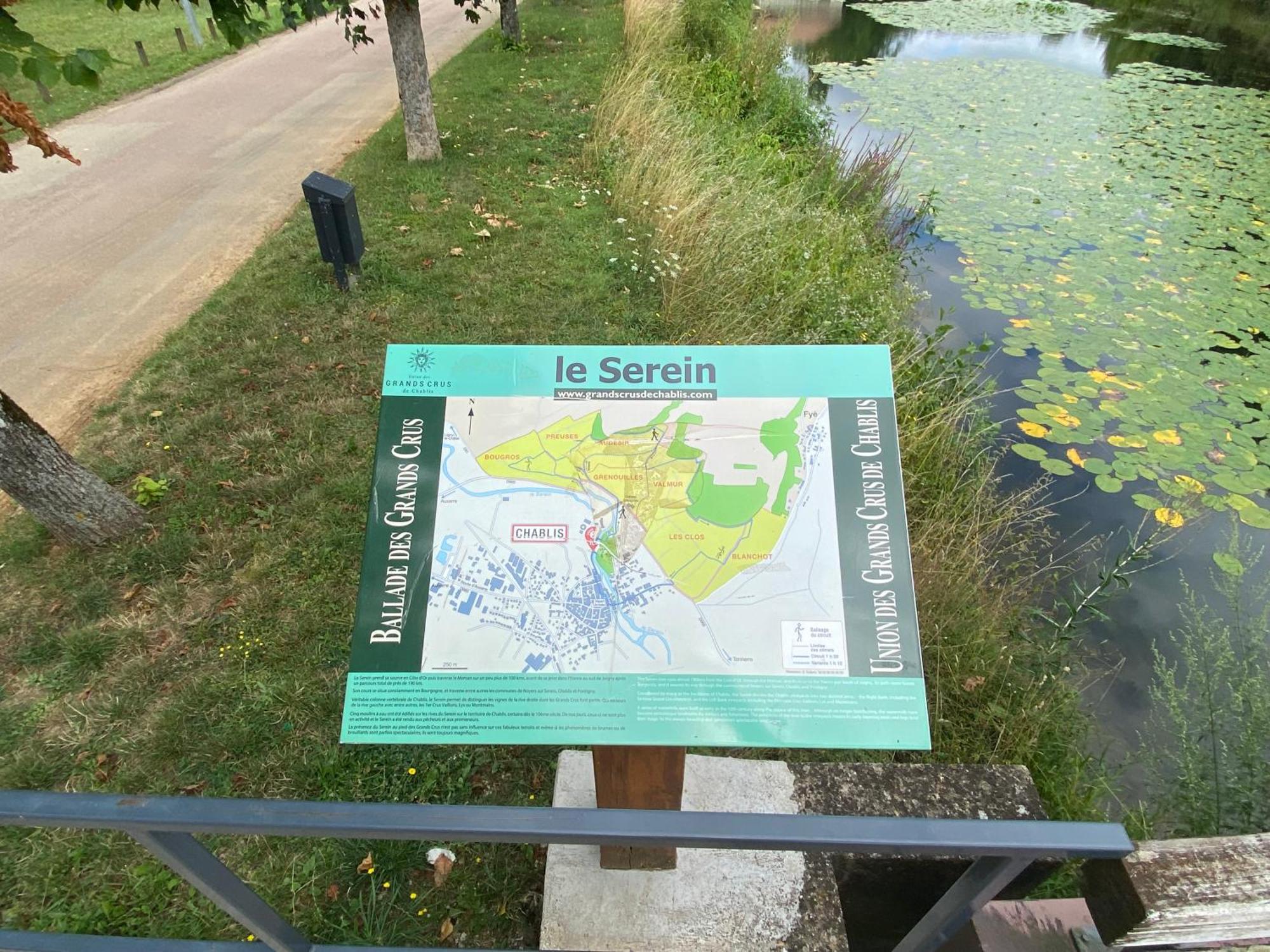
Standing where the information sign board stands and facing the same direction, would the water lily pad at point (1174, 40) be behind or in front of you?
behind

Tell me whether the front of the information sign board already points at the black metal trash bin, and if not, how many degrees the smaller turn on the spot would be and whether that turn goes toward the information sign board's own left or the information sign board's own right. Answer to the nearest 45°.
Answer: approximately 135° to the information sign board's own right

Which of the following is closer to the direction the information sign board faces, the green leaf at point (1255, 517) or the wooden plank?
the wooden plank

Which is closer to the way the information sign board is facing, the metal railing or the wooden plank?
the metal railing

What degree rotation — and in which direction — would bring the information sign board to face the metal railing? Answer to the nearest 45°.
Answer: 0° — it already faces it

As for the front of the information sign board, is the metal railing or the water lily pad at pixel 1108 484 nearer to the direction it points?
the metal railing

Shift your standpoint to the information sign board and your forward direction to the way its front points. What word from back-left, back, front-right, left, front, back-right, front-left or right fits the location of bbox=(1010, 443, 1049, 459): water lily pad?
back-left

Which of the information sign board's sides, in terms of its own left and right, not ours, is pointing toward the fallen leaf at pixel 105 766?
right

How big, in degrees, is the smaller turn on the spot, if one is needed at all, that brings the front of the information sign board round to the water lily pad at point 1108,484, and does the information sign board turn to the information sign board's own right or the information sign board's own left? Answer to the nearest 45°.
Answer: approximately 135° to the information sign board's own left

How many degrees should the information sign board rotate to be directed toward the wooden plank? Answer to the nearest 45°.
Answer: approximately 45° to its left

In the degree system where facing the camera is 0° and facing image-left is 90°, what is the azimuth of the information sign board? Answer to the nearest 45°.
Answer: approximately 0°
